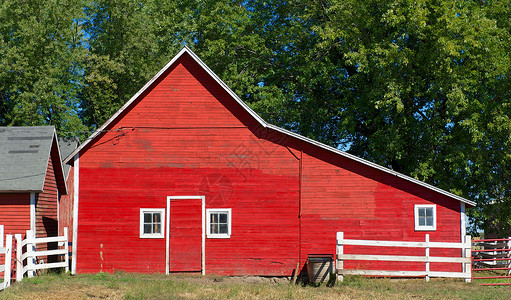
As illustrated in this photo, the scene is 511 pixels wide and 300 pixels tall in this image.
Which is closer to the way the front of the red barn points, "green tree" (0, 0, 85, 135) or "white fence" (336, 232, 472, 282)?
the white fence

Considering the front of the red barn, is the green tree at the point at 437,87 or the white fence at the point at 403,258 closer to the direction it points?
the white fence

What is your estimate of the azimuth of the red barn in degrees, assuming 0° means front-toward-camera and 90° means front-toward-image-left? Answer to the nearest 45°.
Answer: approximately 0°

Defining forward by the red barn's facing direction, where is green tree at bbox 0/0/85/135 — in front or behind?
behind

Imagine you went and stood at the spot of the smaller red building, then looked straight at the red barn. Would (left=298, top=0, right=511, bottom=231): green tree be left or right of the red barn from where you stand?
left

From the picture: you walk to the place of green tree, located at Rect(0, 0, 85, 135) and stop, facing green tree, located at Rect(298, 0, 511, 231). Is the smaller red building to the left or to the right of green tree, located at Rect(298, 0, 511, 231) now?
right

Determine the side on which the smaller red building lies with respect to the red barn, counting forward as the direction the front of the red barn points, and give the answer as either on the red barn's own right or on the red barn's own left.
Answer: on the red barn's own right

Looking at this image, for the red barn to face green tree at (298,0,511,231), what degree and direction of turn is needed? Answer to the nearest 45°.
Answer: approximately 135° to its left

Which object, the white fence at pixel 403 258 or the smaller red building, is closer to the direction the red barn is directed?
the white fence
